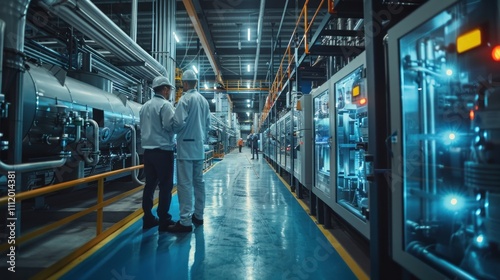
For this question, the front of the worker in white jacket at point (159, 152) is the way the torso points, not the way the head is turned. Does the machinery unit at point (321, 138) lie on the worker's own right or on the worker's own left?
on the worker's own right

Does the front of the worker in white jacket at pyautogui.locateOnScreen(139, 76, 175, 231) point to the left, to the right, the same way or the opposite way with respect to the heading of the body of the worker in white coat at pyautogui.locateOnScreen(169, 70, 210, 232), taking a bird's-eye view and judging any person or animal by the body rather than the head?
to the right

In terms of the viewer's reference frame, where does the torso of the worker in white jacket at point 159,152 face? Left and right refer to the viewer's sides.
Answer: facing away from the viewer and to the right of the viewer

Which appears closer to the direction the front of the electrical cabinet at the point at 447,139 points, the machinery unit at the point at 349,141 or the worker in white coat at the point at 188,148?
the worker in white coat

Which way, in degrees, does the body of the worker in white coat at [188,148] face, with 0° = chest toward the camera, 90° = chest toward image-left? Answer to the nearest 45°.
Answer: approximately 135°

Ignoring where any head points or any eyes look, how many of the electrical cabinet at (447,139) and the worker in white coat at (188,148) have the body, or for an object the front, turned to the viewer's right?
0

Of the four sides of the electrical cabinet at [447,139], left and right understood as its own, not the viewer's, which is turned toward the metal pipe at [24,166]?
front

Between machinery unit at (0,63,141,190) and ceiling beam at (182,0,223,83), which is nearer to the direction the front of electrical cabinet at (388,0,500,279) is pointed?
the machinery unit

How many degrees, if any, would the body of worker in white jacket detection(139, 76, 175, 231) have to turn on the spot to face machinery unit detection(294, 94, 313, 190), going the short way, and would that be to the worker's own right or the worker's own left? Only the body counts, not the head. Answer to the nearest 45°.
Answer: approximately 45° to the worker's own right

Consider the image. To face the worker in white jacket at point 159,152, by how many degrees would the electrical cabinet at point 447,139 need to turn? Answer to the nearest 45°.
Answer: approximately 45° to its right

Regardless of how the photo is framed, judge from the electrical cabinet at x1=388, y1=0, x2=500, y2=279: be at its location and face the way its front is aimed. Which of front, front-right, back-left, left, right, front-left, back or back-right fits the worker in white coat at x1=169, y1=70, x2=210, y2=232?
front-right

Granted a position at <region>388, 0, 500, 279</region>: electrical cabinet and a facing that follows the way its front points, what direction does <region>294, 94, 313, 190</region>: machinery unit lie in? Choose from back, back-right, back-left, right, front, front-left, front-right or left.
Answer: right

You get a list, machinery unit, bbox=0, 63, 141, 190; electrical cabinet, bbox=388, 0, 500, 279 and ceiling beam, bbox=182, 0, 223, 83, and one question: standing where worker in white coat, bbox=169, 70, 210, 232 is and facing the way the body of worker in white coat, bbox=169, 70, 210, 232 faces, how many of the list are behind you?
1
